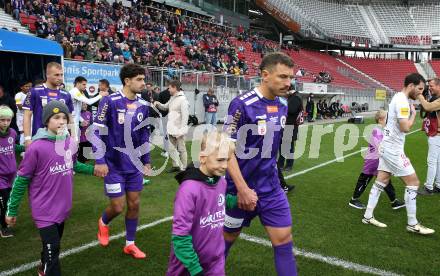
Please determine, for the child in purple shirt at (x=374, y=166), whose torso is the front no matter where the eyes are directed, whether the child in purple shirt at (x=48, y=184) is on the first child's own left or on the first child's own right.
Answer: on the first child's own right

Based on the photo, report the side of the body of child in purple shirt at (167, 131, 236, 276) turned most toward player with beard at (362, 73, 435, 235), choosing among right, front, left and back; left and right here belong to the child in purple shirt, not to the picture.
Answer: left

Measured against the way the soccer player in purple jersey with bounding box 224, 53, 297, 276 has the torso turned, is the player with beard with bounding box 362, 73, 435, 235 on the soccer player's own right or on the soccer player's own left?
on the soccer player's own left
